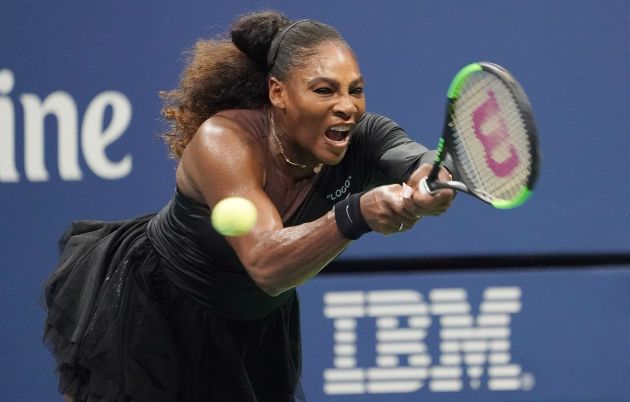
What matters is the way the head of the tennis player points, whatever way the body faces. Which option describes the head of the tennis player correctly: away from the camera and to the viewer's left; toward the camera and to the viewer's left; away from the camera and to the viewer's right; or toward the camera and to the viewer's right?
toward the camera and to the viewer's right

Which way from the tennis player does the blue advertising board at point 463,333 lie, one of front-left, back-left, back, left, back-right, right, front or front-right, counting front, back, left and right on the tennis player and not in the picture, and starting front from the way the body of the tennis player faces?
left

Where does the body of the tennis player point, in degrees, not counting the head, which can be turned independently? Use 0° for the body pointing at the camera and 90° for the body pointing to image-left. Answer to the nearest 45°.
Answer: approximately 315°
